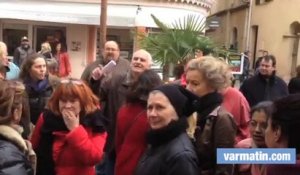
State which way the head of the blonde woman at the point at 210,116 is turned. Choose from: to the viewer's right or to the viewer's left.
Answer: to the viewer's left

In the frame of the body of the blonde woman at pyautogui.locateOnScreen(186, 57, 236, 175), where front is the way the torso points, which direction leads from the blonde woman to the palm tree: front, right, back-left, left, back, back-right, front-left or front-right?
right

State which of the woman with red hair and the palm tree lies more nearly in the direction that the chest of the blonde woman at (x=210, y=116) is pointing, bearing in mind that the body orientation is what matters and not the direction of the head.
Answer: the woman with red hair

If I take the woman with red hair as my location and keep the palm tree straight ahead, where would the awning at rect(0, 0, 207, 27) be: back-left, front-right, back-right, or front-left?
front-left

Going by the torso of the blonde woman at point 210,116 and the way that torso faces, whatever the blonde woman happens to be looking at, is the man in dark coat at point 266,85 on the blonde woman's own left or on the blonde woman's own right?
on the blonde woman's own right

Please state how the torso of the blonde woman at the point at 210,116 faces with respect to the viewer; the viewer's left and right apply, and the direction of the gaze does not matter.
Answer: facing to the left of the viewer

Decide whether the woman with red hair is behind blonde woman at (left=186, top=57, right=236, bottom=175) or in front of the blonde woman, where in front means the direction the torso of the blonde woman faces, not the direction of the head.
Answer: in front

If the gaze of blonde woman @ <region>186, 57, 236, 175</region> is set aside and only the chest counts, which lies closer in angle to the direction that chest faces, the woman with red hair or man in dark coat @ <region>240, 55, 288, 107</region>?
the woman with red hair
